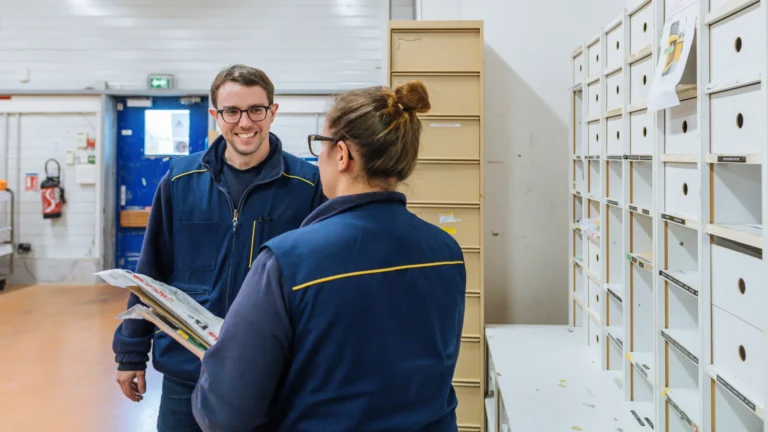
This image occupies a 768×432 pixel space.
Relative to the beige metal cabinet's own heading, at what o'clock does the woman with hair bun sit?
The woman with hair bun is roughly at 12 o'clock from the beige metal cabinet.

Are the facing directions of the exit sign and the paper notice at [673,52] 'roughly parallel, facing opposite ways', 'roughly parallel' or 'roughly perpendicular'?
roughly perpendicular

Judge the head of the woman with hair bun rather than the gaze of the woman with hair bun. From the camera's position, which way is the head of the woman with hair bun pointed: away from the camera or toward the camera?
away from the camera

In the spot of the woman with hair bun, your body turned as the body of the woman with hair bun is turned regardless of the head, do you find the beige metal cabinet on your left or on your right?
on your right

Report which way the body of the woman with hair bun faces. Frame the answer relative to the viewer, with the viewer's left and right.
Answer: facing away from the viewer and to the left of the viewer

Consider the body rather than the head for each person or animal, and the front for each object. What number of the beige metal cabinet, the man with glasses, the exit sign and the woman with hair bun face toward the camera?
3

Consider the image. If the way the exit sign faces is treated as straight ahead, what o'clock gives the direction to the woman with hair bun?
The woman with hair bun is roughly at 12 o'clock from the exit sign.

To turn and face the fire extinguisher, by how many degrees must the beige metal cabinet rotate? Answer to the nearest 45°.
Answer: approximately 135° to its right
